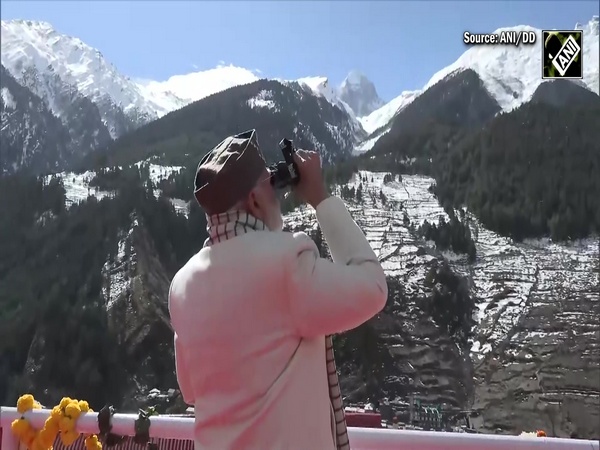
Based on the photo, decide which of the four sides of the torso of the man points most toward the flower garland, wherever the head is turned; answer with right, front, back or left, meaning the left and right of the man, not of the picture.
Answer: left

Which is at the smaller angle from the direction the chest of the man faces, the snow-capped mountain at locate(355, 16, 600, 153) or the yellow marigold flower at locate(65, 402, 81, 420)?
the snow-capped mountain

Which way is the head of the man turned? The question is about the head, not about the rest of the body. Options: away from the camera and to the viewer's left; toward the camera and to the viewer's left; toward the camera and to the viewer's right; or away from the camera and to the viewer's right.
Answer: away from the camera and to the viewer's right

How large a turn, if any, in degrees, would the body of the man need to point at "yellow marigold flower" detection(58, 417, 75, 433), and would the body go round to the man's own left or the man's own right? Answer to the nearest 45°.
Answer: approximately 90° to the man's own left

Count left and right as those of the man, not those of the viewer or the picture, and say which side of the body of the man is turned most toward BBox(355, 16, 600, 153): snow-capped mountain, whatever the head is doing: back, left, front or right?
front

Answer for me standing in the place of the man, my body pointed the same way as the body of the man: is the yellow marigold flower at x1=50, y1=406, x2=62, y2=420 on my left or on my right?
on my left

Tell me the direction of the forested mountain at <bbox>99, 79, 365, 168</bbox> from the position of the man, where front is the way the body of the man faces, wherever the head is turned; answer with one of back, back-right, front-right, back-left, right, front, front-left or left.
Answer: front-left

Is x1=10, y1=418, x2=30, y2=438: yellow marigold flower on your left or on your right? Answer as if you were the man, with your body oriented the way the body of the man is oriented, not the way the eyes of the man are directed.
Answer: on your left

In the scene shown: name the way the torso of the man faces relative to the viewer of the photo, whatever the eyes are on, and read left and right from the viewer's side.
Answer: facing away from the viewer and to the right of the viewer

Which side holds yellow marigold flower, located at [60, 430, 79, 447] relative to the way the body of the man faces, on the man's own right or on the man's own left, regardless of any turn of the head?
on the man's own left

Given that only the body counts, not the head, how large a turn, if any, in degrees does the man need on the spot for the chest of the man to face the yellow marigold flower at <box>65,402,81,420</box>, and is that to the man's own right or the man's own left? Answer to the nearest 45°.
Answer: approximately 90° to the man's own left

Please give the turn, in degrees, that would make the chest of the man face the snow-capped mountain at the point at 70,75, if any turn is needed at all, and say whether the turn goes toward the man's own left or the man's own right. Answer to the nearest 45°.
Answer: approximately 45° to the man's own left
